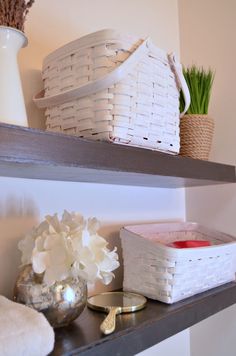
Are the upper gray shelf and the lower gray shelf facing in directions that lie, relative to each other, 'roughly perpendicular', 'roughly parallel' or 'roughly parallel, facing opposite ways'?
roughly parallel

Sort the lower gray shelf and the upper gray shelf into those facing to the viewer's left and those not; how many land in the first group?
0

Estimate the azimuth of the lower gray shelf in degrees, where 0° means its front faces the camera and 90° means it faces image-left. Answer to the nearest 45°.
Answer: approximately 315°

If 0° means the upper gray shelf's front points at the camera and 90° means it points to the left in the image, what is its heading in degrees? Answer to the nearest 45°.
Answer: approximately 315°
